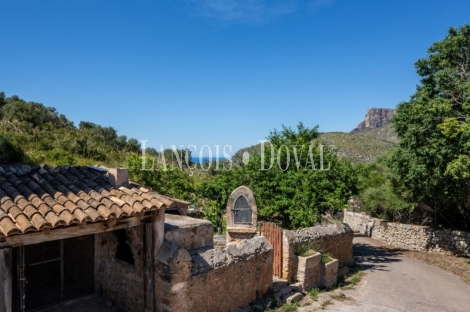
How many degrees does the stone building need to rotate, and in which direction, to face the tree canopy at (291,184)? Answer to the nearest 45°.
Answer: approximately 90° to its left

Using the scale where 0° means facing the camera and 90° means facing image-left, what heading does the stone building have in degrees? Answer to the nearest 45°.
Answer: approximately 315°

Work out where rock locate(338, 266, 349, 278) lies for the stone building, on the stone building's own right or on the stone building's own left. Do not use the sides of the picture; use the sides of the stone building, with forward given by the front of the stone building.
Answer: on the stone building's own left

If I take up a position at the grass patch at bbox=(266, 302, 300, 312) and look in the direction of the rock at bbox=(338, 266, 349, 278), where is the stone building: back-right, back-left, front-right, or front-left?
back-left

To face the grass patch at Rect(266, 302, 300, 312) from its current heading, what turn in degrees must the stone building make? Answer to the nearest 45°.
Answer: approximately 45° to its left

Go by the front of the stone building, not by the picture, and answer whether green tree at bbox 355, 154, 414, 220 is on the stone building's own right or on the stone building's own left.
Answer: on the stone building's own left
